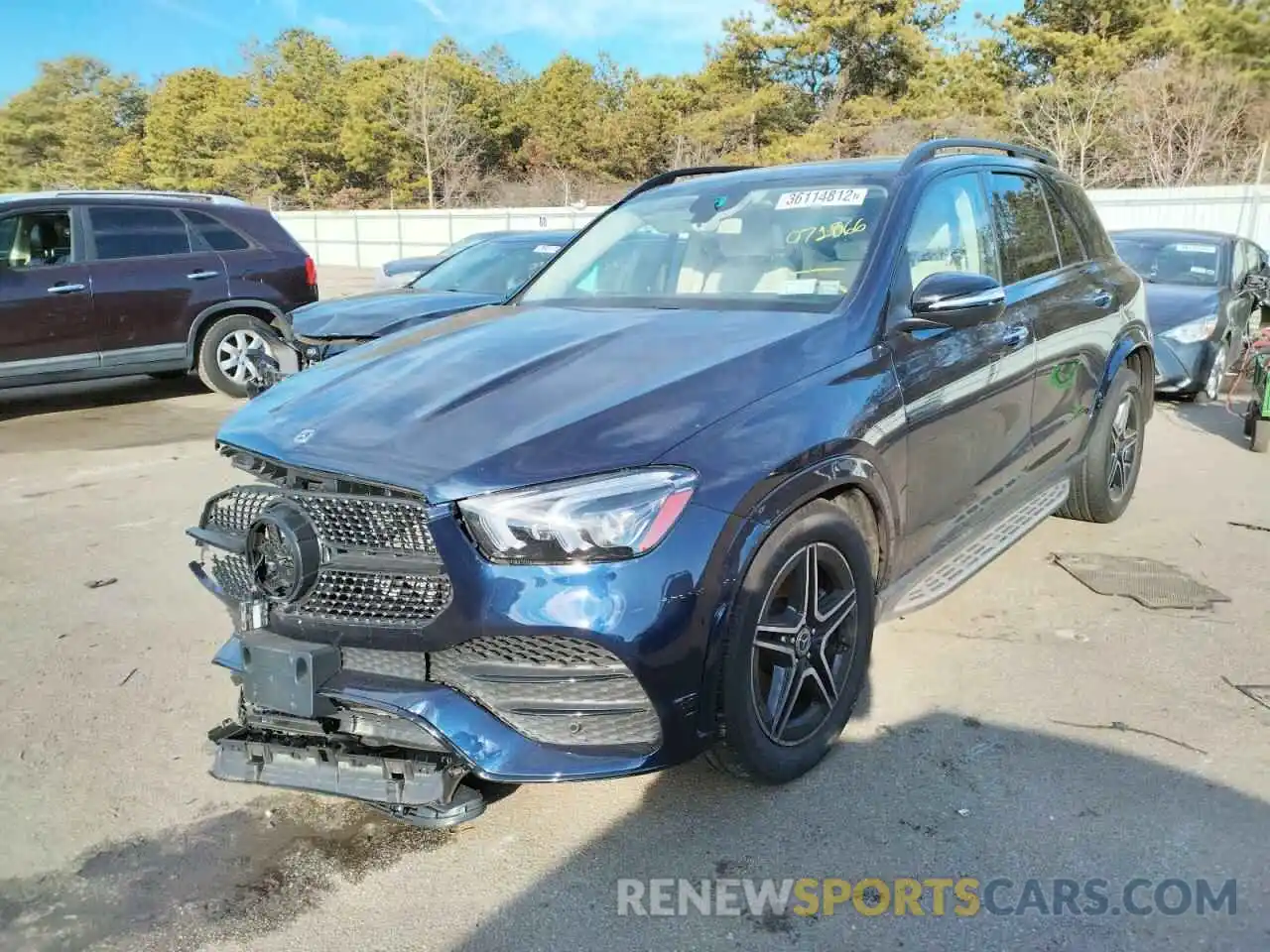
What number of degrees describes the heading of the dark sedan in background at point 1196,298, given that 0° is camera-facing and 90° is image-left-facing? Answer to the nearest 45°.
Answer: approximately 45°

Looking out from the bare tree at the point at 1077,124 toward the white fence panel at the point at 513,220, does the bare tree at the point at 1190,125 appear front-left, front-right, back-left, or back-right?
back-left

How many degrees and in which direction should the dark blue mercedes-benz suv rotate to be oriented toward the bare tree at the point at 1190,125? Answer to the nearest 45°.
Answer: approximately 180°

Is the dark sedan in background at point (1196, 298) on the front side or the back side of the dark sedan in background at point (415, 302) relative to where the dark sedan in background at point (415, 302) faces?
on the back side

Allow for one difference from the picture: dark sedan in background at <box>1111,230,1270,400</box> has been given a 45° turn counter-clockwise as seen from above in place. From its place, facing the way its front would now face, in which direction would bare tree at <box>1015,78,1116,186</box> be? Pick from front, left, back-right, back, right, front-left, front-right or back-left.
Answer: back

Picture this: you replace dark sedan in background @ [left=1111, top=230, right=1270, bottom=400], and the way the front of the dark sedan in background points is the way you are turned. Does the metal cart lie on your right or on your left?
on your left

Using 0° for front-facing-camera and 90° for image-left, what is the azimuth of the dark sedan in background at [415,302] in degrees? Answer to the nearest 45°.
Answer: approximately 45°

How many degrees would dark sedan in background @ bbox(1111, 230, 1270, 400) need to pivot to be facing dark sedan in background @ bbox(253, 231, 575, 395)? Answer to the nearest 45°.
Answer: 0° — it already faces it

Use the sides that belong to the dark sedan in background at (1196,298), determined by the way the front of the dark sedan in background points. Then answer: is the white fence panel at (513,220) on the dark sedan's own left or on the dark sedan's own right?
on the dark sedan's own right

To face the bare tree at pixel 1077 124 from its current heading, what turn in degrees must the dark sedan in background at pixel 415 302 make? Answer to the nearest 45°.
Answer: approximately 180°
